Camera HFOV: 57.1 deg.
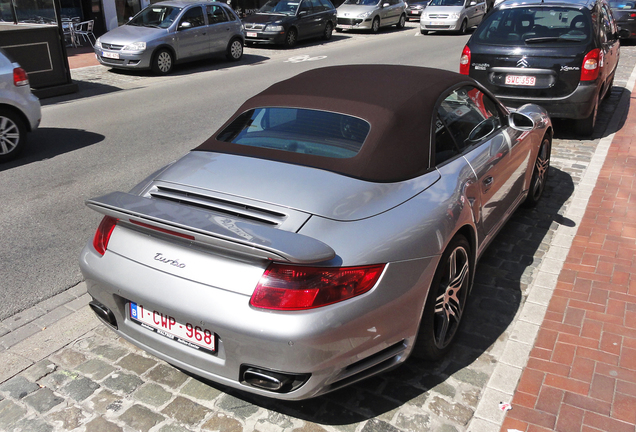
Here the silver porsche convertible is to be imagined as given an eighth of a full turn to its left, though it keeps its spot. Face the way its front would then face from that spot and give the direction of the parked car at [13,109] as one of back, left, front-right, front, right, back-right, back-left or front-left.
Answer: front-left

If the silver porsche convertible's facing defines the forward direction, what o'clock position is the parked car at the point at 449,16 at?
The parked car is roughly at 11 o'clock from the silver porsche convertible.

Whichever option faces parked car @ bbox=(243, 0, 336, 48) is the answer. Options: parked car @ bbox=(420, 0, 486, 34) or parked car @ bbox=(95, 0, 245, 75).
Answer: parked car @ bbox=(420, 0, 486, 34)

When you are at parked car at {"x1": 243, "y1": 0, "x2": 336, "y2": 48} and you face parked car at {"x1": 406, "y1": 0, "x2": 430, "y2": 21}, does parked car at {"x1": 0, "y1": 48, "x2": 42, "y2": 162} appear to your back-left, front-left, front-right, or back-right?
back-right

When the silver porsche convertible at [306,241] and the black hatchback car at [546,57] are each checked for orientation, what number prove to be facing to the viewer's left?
0

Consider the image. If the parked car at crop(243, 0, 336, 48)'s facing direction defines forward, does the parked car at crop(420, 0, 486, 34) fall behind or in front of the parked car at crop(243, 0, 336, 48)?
behind

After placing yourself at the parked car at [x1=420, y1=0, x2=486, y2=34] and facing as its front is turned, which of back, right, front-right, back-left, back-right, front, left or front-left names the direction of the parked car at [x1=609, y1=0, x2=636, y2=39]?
left

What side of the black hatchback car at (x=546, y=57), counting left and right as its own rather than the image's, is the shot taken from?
back

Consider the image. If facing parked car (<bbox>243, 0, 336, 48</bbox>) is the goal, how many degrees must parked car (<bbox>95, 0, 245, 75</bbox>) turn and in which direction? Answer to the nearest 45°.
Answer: approximately 180°

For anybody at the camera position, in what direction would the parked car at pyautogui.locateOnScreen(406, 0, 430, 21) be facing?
facing the viewer and to the left of the viewer

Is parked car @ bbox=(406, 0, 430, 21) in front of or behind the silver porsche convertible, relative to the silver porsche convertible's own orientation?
in front

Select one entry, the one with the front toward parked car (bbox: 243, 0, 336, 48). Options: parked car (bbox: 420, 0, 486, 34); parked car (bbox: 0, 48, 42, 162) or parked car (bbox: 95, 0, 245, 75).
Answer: parked car (bbox: 420, 0, 486, 34)

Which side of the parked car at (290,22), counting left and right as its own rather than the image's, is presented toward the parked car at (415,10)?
back

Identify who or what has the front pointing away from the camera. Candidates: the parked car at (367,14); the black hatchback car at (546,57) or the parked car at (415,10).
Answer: the black hatchback car
